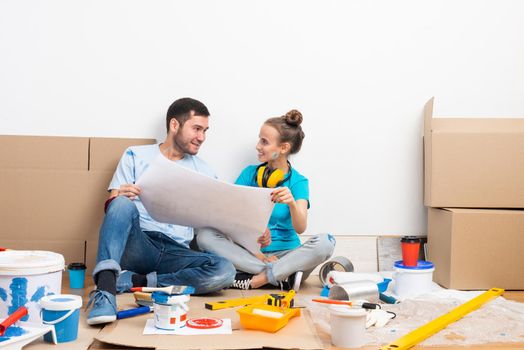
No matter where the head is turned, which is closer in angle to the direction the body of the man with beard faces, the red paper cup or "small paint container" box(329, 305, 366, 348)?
the small paint container

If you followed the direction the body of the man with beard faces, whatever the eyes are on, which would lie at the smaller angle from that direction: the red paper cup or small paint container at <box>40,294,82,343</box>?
the small paint container

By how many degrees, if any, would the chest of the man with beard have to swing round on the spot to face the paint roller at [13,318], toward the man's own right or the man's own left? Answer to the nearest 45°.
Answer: approximately 45° to the man's own right

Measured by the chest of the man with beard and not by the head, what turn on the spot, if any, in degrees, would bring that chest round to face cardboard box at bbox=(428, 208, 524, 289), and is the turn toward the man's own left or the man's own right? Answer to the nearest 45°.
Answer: approximately 90° to the man's own left

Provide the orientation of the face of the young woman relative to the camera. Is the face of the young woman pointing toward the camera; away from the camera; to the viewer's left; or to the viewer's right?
to the viewer's left

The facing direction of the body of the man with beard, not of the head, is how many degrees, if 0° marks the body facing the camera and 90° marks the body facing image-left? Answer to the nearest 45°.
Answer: approximately 0°

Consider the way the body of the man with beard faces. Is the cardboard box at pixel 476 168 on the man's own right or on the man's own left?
on the man's own left

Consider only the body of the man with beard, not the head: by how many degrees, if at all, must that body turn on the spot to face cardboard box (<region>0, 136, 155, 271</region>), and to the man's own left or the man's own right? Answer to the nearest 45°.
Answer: approximately 135° to the man's own right
